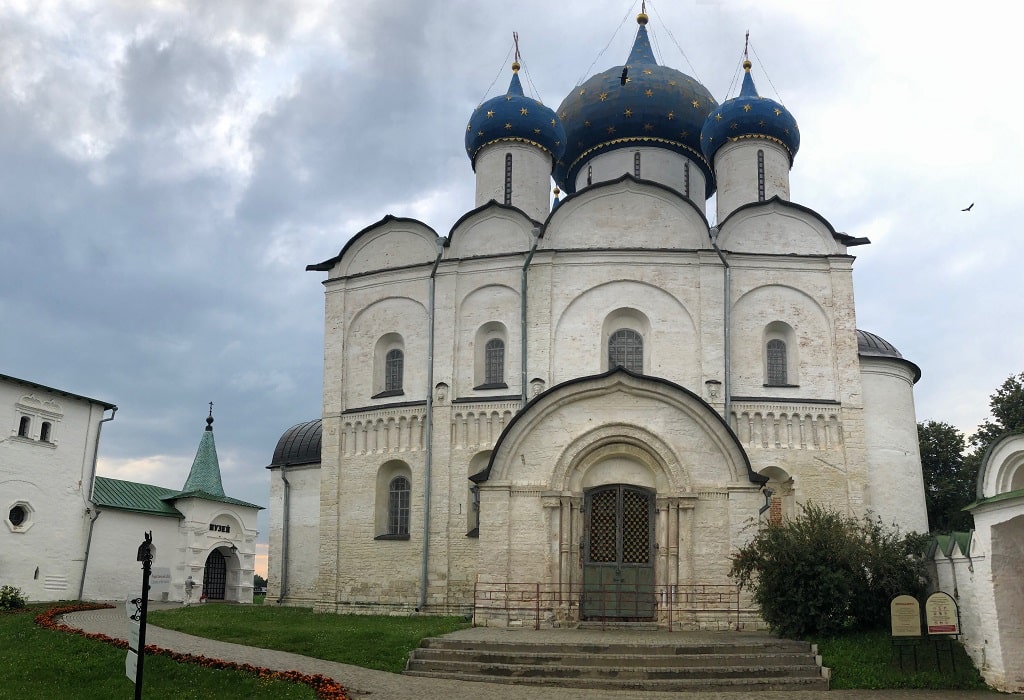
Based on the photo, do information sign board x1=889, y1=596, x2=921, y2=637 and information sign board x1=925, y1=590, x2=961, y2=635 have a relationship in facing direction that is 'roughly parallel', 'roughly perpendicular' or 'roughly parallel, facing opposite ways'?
roughly parallel

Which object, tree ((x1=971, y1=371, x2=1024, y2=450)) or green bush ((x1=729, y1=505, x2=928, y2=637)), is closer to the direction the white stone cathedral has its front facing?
the green bush

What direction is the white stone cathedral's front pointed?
toward the camera

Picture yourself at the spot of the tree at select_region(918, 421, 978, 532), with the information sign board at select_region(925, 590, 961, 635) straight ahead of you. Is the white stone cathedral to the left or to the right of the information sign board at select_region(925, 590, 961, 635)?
right

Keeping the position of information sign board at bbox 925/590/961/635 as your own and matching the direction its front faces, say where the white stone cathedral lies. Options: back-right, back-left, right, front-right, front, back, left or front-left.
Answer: back-right

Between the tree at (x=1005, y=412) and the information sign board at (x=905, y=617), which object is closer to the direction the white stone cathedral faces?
the information sign board

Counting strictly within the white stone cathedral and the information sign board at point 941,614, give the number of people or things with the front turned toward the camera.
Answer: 2

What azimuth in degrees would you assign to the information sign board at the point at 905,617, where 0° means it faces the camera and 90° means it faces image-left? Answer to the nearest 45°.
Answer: approximately 0°

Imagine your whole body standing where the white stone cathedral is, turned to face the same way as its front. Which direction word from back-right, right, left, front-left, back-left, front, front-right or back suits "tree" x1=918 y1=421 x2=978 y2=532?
back-left

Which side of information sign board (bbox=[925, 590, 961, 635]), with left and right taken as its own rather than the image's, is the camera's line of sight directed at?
front

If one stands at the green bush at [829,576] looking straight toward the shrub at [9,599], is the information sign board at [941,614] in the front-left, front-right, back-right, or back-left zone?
back-left

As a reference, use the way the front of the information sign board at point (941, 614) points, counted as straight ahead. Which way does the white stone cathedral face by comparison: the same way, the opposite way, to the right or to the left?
the same way
